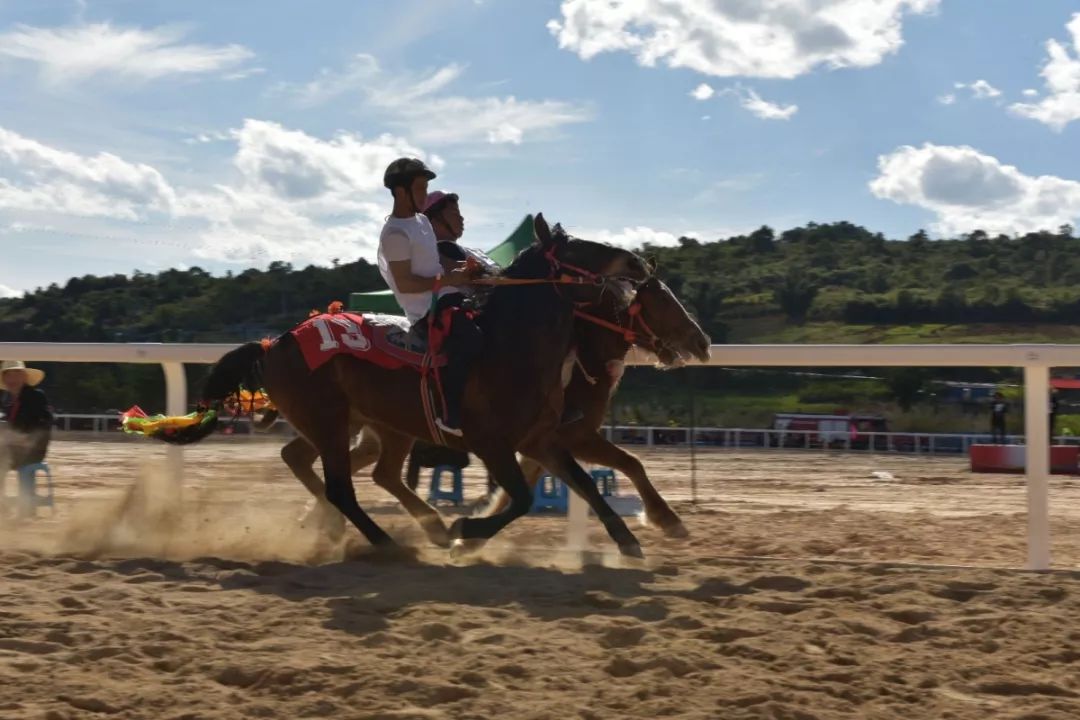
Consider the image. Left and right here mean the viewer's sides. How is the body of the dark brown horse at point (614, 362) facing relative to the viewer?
facing to the right of the viewer

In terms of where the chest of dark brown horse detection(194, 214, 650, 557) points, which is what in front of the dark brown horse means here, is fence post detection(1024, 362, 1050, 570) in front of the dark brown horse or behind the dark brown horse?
in front

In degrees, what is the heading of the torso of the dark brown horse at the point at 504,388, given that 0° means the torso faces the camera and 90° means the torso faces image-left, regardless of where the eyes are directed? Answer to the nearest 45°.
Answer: approximately 270°

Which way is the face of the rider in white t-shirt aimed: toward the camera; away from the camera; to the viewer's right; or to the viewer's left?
to the viewer's right

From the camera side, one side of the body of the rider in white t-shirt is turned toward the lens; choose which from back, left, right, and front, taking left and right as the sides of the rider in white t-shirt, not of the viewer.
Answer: right

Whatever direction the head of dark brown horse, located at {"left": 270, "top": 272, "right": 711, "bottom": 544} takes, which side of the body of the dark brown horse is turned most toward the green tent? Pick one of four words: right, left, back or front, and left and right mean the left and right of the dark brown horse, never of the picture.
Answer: left

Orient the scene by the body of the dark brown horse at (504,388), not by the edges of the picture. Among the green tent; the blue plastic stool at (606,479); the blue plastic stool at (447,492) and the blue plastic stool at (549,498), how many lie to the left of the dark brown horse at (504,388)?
4
